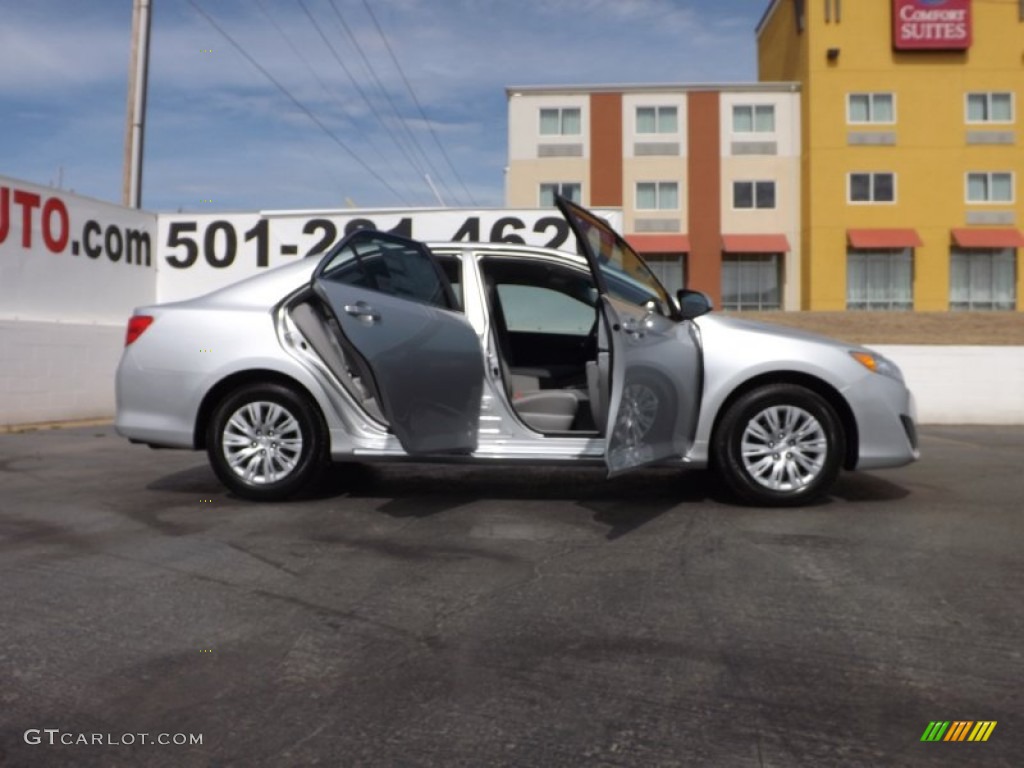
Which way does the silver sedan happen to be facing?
to the viewer's right

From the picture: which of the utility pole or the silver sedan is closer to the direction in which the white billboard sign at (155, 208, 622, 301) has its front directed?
the silver sedan

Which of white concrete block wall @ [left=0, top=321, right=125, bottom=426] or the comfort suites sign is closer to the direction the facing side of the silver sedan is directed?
the comfort suites sign

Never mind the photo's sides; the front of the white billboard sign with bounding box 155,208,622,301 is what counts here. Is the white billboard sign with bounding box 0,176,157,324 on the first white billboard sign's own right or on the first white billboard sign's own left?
on the first white billboard sign's own right

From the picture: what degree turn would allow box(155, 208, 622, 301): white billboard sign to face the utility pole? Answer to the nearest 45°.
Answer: approximately 135° to its right

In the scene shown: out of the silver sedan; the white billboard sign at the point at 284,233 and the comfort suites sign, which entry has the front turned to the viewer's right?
the silver sedan

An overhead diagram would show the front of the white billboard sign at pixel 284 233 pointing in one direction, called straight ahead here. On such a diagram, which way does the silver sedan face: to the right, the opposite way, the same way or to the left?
to the left

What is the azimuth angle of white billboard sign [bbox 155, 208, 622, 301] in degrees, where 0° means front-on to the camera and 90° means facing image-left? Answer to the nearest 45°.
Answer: approximately 0°

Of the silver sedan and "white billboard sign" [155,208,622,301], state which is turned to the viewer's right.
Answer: the silver sedan

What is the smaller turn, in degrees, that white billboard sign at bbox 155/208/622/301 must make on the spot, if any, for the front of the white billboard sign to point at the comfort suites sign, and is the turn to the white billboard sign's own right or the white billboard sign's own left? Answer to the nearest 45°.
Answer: approximately 135° to the white billboard sign's own left

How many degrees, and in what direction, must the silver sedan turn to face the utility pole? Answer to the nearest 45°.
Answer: approximately 135° to its left
